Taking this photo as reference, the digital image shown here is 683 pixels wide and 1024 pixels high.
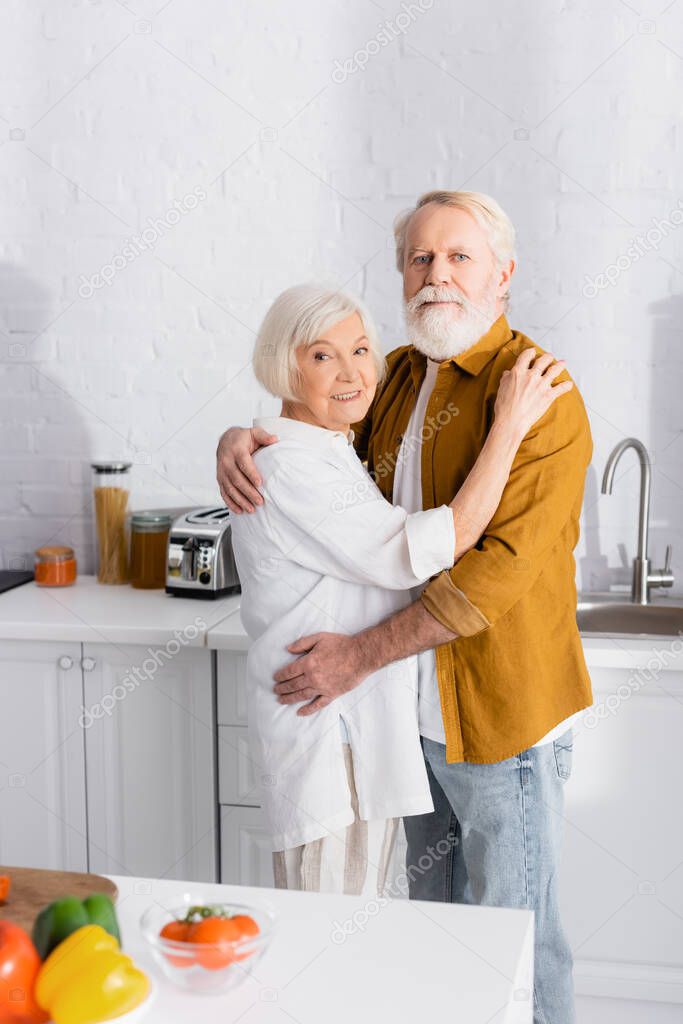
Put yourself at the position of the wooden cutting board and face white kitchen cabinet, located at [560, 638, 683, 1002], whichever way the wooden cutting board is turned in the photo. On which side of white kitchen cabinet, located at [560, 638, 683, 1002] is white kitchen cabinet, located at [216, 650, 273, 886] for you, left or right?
left

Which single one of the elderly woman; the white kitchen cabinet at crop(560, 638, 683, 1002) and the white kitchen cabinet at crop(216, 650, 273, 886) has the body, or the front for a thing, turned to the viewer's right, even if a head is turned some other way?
the elderly woman

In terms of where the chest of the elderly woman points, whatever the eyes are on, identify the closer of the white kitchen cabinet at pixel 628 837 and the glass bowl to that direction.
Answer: the white kitchen cabinet

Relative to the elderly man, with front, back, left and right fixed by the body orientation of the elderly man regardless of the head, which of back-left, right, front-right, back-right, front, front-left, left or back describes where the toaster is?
right

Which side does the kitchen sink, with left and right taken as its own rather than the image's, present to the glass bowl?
front

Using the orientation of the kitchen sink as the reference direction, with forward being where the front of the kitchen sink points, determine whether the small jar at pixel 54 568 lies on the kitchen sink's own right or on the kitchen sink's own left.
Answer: on the kitchen sink's own right

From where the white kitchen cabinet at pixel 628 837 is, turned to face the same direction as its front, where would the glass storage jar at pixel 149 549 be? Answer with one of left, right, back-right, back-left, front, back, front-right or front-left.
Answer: right

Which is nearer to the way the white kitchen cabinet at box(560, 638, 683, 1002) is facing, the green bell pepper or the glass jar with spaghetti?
the green bell pepper

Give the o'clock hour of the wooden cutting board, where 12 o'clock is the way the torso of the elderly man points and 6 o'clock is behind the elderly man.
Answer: The wooden cutting board is roughly at 12 o'clock from the elderly man.

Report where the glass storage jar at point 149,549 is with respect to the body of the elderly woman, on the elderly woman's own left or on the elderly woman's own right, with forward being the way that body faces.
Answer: on the elderly woman's own left

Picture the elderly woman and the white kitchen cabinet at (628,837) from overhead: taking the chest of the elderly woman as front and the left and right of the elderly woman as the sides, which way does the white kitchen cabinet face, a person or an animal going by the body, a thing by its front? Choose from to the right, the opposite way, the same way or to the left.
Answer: to the right

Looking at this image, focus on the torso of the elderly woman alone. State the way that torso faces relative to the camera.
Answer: to the viewer's right

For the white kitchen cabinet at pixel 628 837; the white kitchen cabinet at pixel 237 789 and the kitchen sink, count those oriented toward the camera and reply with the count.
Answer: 3
